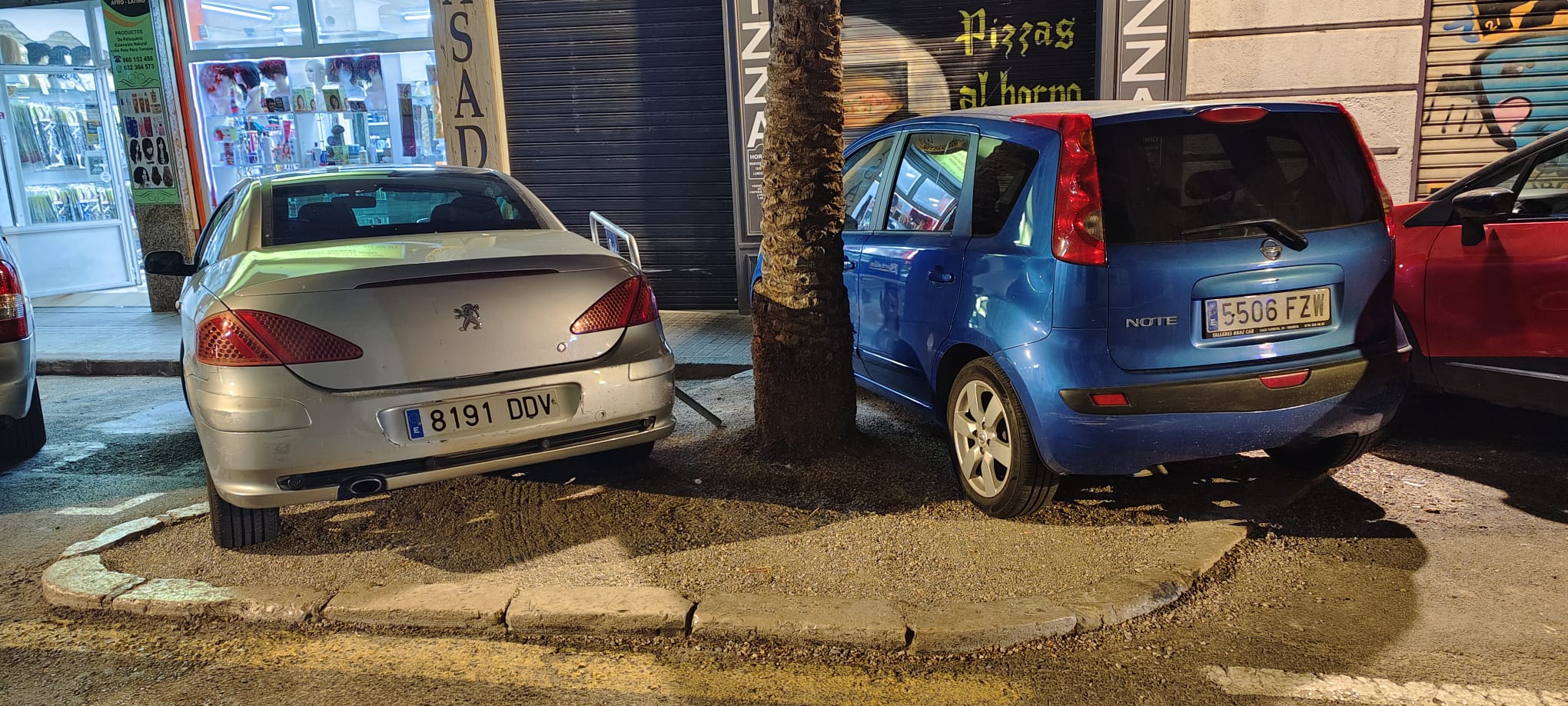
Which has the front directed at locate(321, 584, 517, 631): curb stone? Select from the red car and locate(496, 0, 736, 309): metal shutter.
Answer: the metal shutter

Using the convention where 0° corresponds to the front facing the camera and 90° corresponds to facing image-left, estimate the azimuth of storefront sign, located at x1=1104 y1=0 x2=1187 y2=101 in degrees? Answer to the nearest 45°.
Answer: approximately 0°

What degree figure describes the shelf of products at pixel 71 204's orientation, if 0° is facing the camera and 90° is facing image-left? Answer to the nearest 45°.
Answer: approximately 0°

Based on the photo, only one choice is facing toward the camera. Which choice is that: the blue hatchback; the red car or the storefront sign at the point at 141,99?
the storefront sign

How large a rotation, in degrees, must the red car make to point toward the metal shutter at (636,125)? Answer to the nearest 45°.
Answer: approximately 45° to its left

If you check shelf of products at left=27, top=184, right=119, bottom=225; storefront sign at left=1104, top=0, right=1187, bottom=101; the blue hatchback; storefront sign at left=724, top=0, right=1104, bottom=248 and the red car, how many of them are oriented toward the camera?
3

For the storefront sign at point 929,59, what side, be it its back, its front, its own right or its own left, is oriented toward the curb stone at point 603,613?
front

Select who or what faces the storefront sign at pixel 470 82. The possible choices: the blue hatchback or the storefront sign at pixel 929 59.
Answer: the blue hatchback

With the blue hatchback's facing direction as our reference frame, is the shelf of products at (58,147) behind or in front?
in front

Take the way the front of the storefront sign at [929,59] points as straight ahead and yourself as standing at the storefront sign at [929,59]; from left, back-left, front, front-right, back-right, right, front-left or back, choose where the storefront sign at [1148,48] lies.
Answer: left

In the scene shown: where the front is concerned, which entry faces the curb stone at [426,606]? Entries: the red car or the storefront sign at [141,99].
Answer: the storefront sign

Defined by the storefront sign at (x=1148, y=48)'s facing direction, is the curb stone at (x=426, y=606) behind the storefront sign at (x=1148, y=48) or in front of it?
in front

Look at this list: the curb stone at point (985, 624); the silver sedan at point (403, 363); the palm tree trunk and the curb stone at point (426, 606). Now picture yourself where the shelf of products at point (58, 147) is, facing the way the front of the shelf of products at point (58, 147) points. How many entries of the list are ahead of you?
4
